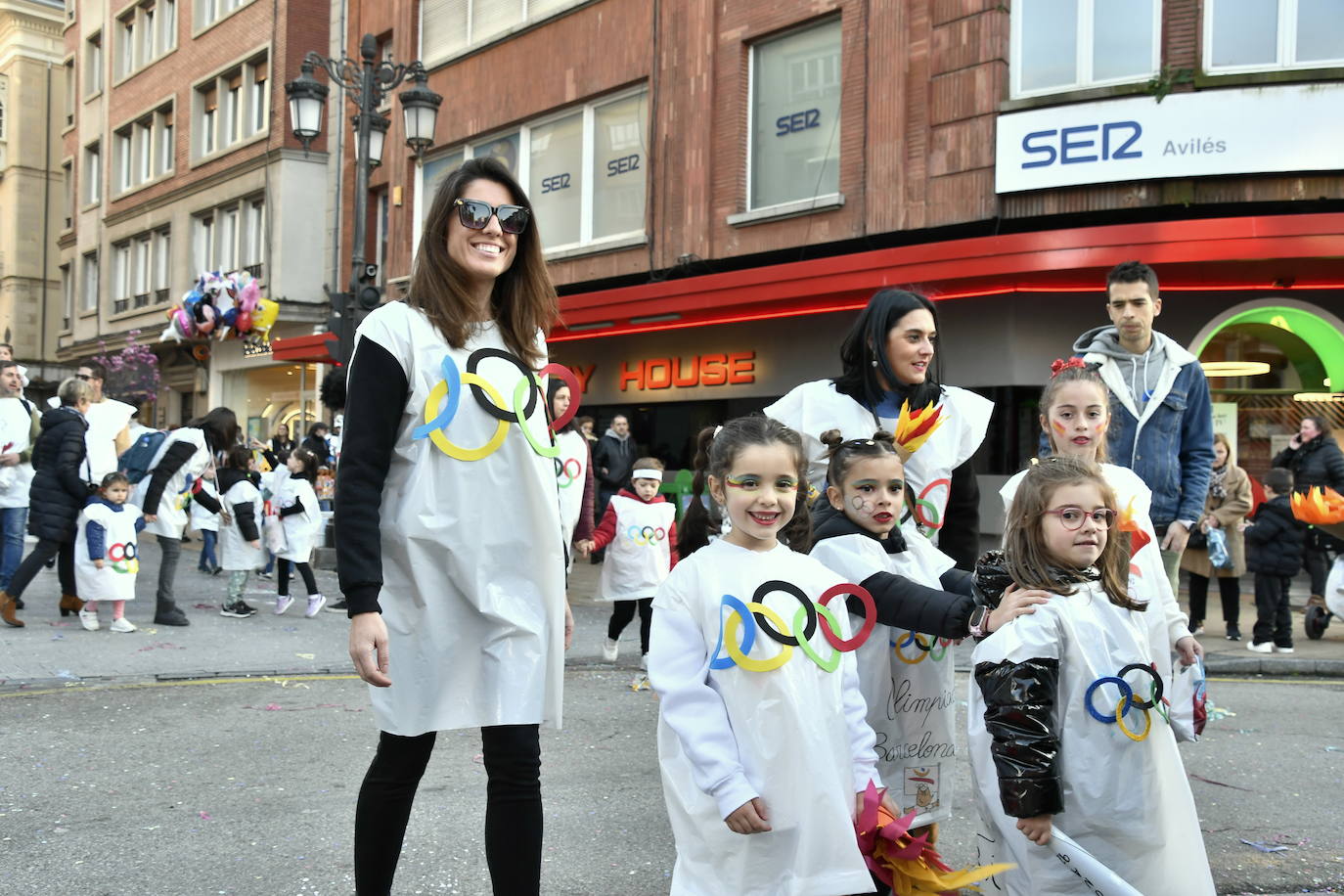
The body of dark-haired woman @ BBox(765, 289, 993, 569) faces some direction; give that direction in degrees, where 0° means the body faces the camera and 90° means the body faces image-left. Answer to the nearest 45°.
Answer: approximately 315°

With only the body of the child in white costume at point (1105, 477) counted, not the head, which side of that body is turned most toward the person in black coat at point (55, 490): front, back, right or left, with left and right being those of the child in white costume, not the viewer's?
right

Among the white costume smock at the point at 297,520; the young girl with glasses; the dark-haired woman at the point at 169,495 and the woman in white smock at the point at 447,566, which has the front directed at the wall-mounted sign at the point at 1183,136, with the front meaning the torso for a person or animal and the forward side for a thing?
the dark-haired woman

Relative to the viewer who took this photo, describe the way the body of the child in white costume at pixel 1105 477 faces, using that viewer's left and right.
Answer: facing the viewer

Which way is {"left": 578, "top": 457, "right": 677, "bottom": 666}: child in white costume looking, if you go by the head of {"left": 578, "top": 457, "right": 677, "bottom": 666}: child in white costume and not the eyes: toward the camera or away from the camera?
toward the camera

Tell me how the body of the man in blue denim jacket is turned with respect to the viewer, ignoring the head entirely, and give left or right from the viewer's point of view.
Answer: facing the viewer and to the left of the viewer

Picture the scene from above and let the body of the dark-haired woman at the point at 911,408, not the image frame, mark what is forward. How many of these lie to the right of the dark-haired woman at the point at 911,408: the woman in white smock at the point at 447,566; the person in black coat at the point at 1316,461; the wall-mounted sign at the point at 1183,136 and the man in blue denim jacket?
1

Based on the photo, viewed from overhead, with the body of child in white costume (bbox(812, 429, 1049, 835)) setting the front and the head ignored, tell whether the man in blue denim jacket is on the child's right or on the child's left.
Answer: on the child's left

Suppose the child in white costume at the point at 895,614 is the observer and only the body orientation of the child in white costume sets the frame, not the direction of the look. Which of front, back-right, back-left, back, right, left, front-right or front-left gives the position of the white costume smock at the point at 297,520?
back

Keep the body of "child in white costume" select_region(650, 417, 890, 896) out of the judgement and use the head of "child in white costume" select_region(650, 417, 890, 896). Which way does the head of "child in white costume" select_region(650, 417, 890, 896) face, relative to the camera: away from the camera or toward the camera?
toward the camera

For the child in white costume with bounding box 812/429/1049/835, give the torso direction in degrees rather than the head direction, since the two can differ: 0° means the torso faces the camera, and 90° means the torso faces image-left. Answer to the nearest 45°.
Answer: approximately 315°

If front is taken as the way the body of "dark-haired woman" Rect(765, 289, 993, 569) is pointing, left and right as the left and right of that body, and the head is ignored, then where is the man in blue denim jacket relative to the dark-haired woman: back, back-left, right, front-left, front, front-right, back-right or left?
left

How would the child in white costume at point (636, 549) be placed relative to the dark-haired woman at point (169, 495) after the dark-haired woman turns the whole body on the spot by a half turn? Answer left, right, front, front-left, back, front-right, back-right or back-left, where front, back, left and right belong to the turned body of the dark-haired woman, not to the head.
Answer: back-left

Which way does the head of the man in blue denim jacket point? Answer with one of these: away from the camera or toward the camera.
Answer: toward the camera

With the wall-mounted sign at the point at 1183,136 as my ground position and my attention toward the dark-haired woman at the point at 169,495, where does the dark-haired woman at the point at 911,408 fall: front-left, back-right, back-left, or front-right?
front-left
